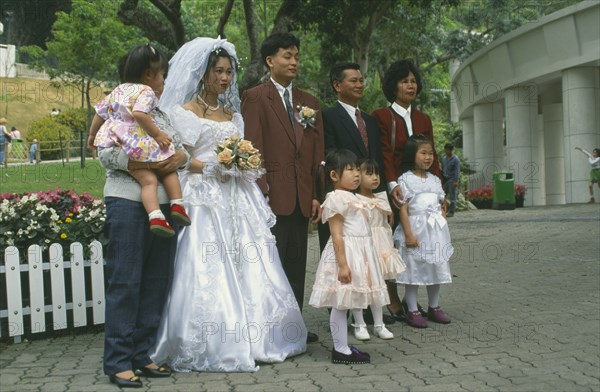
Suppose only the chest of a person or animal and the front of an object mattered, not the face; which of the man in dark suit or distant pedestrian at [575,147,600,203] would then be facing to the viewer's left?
the distant pedestrian

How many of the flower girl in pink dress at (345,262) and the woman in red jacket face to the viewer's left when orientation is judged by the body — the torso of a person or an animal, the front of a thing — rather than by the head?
0

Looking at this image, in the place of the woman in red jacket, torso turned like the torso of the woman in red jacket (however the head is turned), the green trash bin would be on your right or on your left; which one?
on your left

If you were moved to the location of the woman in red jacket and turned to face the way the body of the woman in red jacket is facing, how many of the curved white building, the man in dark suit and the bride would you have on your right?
2

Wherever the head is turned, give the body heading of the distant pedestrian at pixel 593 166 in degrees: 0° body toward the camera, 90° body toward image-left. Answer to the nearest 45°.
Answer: approximately 90°

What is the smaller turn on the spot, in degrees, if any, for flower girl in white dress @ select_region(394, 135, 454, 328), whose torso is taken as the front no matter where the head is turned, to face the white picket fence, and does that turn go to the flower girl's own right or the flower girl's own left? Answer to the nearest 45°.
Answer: approximately 135° to the flower girl's own right

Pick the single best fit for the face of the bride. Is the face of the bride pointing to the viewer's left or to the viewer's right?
to the viewer's right

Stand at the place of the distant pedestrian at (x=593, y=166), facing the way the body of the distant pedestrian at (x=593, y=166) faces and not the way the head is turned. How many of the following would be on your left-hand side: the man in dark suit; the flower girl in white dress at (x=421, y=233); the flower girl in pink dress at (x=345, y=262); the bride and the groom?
5

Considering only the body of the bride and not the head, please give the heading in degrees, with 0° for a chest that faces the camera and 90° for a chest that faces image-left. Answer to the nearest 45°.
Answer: approximately 315°

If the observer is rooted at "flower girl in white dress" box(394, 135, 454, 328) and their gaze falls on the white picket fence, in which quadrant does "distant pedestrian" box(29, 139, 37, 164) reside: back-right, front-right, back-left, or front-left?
front-right

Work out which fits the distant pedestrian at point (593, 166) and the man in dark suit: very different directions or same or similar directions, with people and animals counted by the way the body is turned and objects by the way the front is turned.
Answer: very different directions

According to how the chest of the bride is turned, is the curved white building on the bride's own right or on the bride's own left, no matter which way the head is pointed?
on the bride's own left
